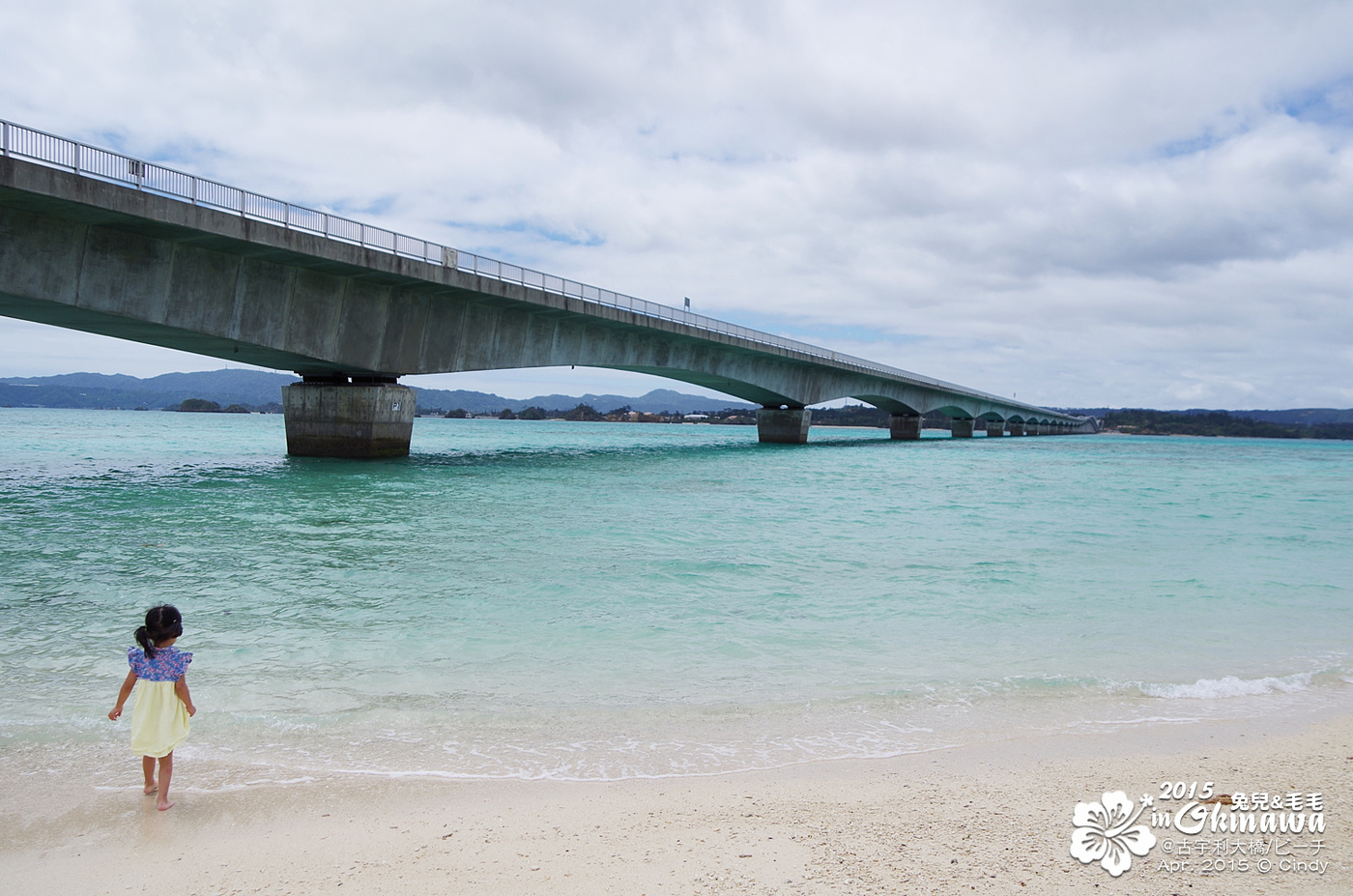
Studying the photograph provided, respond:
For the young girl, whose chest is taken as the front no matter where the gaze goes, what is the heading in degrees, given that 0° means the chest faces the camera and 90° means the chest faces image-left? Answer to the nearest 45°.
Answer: approximately 180°
